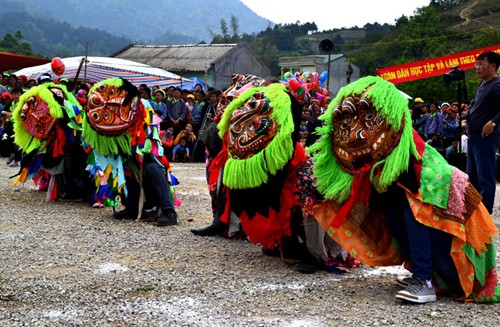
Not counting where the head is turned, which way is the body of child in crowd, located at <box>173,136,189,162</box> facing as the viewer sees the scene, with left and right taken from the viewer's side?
facing the viewer

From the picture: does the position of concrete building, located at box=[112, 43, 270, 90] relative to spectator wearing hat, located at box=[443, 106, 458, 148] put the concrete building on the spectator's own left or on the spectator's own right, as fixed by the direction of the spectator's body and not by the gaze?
on the spectator's own right

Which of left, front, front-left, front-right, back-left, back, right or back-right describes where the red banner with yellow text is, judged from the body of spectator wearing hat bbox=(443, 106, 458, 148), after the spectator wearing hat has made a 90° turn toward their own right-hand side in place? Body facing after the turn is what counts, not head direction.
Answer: front-right

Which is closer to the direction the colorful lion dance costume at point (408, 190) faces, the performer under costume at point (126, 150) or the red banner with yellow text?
the performer under costume

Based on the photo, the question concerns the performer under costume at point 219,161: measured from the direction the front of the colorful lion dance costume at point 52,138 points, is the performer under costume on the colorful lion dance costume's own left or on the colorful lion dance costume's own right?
on the colorful lion dance costume's own left

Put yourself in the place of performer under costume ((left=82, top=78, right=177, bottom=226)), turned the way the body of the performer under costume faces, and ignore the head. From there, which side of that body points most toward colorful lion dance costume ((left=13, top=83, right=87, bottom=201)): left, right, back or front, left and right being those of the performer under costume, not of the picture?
right

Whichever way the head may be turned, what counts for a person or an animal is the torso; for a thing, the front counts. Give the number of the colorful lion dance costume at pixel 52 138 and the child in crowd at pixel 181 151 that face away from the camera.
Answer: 0

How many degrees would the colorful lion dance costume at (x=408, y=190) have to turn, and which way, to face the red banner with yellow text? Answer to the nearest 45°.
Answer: approximately 135° to its right

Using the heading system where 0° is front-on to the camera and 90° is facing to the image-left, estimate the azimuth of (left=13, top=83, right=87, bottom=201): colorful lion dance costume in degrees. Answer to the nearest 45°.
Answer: approximately 45°

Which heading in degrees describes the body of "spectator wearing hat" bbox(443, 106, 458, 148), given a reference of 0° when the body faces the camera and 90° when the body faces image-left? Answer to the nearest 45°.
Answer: approximately 45°

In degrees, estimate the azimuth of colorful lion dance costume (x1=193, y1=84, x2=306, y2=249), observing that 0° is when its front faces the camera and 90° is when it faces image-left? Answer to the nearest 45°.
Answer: approximately 45°

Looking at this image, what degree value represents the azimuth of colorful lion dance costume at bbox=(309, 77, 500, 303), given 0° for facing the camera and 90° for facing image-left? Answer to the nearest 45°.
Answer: approximately 45°

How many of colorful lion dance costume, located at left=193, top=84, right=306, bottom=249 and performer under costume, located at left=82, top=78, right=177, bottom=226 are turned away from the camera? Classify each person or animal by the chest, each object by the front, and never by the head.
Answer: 0

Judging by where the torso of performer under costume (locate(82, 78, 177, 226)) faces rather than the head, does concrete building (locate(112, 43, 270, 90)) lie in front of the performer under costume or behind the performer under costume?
behind

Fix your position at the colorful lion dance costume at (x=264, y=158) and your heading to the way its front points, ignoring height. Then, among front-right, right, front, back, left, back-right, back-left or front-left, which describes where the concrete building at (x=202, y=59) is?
back-right

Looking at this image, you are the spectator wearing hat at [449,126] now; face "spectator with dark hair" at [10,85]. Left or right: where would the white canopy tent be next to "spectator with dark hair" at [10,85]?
right
